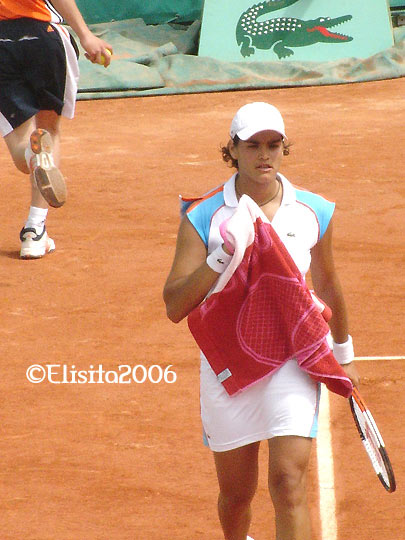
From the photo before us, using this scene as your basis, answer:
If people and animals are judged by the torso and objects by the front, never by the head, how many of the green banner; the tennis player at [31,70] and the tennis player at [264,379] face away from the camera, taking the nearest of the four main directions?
1

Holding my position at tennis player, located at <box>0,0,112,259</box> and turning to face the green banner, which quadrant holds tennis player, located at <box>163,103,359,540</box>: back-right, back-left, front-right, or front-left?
back-right

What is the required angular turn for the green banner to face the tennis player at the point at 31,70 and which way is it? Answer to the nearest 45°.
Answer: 0° — it already faces them

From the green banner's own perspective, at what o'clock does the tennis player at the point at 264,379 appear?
The tennis player is roughly at 12 o'clock from the green banner.

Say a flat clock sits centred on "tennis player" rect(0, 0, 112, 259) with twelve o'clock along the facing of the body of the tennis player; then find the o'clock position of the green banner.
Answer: The green banner is roughly at 1 o'clock from the tennis player.

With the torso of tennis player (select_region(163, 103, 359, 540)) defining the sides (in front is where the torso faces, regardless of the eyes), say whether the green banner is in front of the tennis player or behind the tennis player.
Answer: behind

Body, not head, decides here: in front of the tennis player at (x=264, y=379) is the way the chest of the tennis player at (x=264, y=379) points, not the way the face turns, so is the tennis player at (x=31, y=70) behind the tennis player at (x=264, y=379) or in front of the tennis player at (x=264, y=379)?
behind

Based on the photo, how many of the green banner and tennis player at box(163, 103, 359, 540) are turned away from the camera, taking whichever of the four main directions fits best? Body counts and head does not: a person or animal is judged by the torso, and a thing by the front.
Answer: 0

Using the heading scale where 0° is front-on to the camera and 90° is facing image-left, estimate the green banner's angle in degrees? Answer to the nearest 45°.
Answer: approximately 0°

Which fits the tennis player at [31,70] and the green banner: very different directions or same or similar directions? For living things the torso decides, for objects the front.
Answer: very different directions

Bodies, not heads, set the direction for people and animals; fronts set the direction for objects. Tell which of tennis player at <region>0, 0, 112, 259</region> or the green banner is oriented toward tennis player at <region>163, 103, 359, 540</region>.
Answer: the green banner

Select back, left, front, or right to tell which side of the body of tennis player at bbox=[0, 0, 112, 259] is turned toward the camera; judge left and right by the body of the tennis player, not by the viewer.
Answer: back
